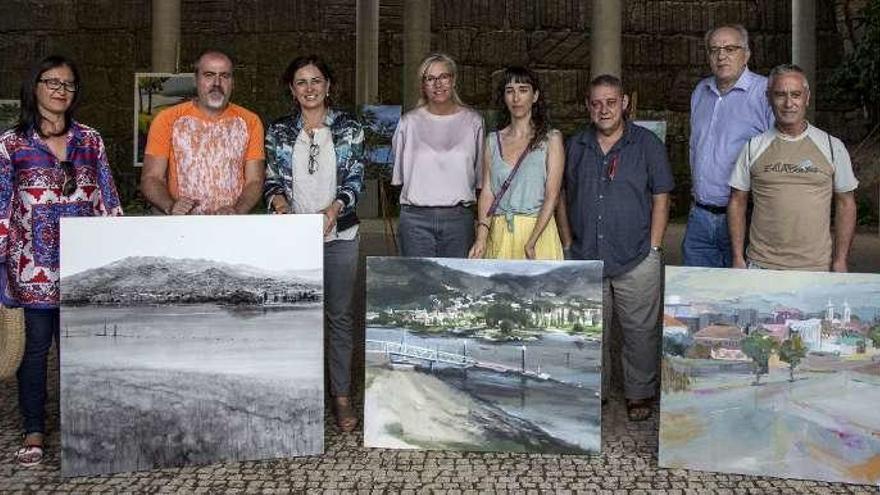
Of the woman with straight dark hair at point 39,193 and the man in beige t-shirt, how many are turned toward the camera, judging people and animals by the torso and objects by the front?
2

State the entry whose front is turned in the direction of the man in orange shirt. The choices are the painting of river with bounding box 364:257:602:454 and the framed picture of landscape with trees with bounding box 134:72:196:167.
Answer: the framed picture of landscape with trees

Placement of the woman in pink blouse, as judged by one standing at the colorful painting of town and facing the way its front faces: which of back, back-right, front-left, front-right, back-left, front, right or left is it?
right

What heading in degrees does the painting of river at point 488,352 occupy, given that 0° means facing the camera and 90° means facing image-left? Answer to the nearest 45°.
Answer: approximately 0°

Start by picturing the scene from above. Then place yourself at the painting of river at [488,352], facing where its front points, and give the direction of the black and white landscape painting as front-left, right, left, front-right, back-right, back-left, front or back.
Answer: right

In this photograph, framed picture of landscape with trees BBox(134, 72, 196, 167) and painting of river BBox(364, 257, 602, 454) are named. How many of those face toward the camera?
2
